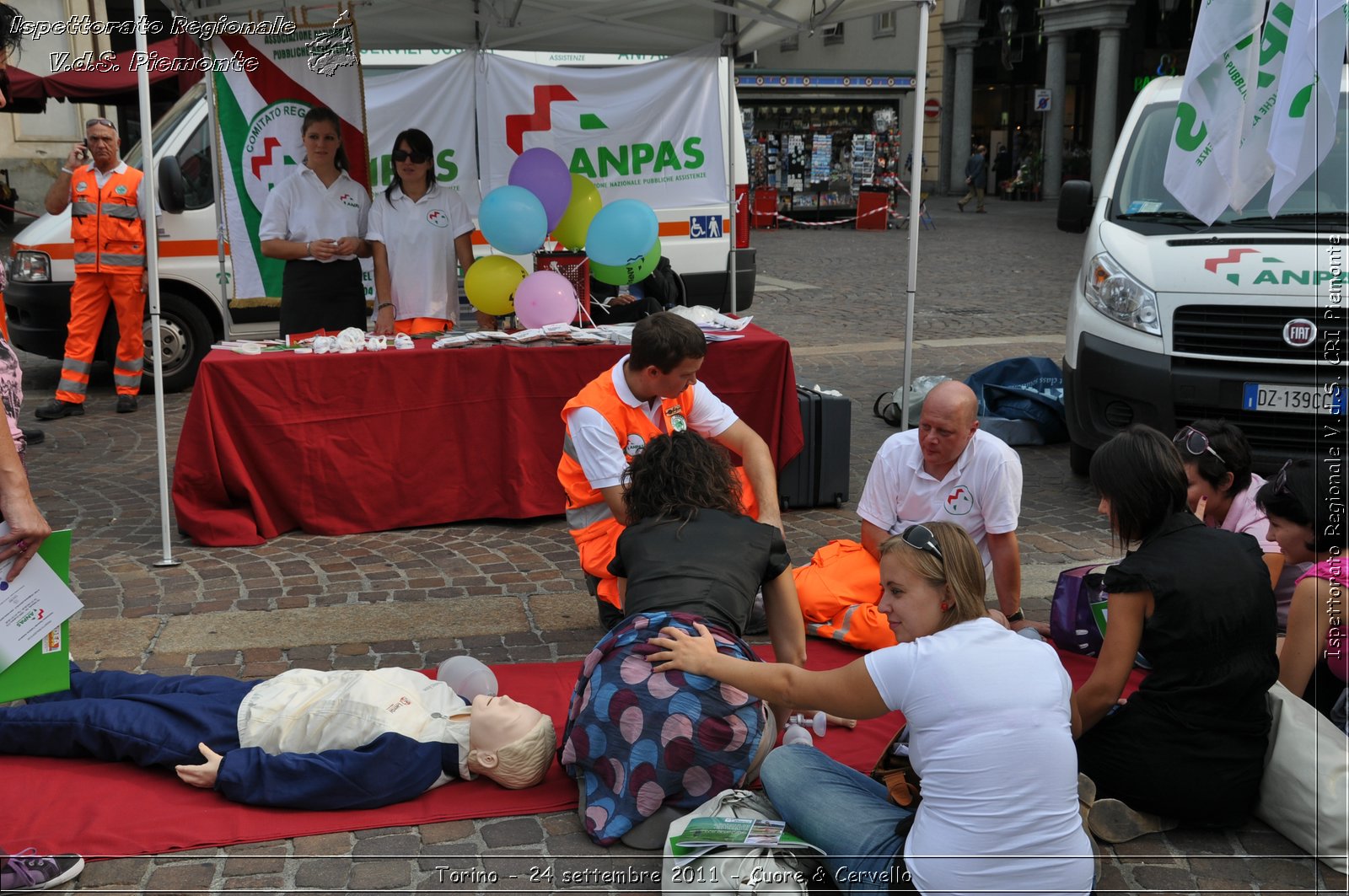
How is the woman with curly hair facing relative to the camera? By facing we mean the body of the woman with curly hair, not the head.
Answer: away from the camera

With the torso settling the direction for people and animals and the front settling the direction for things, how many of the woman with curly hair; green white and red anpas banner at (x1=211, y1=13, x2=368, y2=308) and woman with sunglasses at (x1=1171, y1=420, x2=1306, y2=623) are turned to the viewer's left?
1

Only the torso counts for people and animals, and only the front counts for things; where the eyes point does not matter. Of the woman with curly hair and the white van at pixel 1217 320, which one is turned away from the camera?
the woman with curly hair

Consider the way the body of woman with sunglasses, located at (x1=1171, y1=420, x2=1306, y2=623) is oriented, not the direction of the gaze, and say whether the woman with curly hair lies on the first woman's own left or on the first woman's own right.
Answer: on the first woman's own left

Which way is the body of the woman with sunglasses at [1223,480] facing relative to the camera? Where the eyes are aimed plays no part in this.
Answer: to the viewer's left

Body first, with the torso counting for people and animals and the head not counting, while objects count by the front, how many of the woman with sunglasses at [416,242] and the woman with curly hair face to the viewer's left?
0

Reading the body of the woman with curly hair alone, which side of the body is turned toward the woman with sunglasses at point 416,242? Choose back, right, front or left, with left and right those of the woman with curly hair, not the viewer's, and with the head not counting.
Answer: front

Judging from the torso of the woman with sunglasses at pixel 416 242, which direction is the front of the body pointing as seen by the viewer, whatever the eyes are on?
toward the camera

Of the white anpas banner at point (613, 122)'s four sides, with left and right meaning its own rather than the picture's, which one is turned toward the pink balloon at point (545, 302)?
front

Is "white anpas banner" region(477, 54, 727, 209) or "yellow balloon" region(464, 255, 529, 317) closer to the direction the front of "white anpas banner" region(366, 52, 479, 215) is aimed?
the yellow balloon

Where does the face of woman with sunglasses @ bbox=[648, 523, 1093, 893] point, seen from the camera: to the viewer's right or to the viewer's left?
to the viewer's left

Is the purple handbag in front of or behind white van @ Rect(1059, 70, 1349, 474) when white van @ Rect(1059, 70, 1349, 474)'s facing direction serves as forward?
in front

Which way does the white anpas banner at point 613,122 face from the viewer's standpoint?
toward the camera
